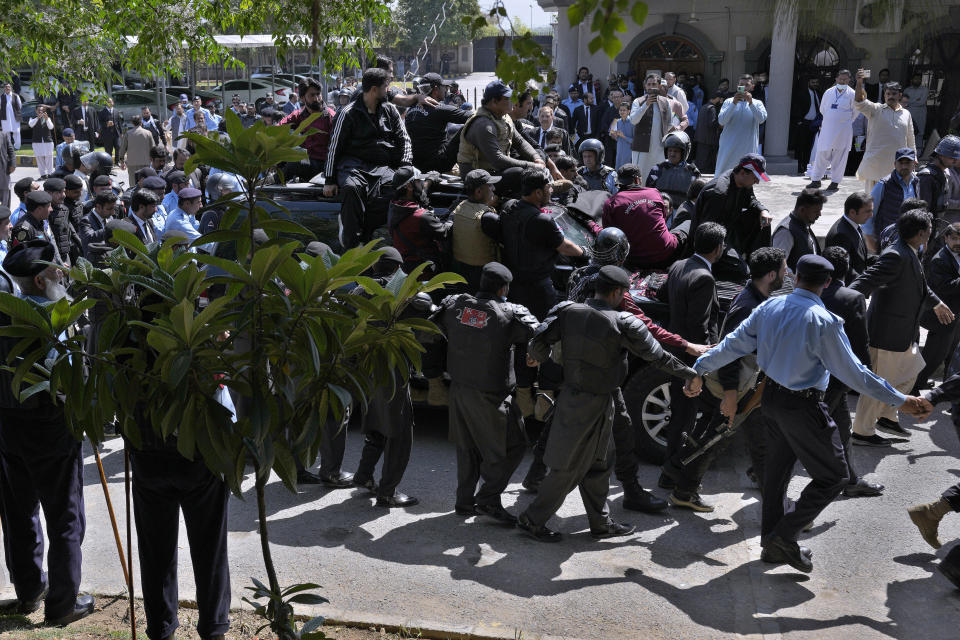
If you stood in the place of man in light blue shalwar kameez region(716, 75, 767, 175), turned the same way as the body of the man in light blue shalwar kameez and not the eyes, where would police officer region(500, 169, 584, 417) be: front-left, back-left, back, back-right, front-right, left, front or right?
front

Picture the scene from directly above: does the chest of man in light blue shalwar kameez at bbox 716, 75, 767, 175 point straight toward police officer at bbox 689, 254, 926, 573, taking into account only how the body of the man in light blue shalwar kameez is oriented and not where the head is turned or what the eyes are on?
yes

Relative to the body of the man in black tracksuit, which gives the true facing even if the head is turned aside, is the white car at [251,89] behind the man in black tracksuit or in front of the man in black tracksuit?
behind

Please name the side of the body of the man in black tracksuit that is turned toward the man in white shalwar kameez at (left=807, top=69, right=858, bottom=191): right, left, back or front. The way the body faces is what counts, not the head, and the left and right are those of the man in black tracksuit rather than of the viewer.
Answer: left

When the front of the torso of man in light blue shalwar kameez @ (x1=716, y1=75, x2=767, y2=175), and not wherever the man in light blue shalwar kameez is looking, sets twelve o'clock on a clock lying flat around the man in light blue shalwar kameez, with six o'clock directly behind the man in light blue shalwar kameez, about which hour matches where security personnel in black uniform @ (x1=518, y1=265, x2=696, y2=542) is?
The security personnel in black uniform is roughly at 12 o'clock from the man in light blue shalwar kameez.

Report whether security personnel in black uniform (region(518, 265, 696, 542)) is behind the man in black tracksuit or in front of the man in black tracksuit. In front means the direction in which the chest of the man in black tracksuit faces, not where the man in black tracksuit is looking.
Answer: in front

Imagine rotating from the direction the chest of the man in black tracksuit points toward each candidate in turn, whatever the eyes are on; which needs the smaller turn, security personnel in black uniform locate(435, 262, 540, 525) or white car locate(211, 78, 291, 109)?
the security personnel in black uniform

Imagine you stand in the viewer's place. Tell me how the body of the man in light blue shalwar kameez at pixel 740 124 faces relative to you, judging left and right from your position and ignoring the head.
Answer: facing the viewer

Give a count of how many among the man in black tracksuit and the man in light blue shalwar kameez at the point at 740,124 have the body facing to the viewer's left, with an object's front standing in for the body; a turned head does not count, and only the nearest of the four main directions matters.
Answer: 0

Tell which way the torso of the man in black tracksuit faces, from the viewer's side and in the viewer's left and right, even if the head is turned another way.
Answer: facing the viewer and to the right of the viewer

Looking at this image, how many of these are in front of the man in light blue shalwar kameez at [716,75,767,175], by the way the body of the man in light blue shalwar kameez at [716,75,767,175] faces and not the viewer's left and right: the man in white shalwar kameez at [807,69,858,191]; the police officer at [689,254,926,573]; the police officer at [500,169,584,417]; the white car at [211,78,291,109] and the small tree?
3

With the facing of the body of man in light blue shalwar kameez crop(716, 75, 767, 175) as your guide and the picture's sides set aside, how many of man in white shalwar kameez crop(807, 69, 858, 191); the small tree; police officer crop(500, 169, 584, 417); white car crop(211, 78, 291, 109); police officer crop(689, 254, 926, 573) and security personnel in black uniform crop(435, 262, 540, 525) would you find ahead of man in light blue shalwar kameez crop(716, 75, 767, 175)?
4

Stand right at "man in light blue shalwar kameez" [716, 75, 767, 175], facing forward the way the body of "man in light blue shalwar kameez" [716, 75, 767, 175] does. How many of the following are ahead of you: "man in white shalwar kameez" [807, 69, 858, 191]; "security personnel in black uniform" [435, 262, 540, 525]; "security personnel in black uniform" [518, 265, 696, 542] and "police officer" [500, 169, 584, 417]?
3

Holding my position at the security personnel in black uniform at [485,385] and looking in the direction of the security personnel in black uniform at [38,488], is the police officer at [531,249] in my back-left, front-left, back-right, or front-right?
back-right

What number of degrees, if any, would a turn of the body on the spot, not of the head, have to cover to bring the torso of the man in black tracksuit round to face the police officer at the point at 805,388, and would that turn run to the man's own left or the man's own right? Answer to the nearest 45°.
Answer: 0° — they already face them

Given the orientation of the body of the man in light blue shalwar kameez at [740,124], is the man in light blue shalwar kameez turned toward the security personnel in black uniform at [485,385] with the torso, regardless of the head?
yes

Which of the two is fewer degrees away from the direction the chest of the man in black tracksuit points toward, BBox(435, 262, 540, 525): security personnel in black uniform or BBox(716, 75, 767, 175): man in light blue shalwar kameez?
the security personnel in black uniform

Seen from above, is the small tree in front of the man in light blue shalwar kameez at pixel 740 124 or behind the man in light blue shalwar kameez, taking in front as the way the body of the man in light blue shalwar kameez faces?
in front
